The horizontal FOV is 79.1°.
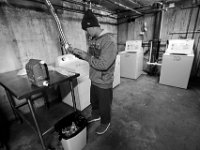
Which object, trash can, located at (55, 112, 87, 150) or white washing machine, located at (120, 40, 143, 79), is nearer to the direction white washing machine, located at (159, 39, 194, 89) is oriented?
the trash can

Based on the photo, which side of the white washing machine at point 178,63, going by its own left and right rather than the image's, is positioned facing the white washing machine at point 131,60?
right

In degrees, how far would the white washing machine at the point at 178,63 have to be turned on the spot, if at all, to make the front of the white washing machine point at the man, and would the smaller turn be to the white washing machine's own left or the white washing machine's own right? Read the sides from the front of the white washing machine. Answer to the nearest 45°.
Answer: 0° — it already faces them

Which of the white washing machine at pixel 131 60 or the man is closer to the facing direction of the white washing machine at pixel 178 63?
the man

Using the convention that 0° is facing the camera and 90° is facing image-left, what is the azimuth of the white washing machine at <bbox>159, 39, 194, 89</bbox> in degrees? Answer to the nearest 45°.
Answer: approximately 0°

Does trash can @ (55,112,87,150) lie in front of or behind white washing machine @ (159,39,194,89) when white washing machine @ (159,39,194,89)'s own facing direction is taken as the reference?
in front
